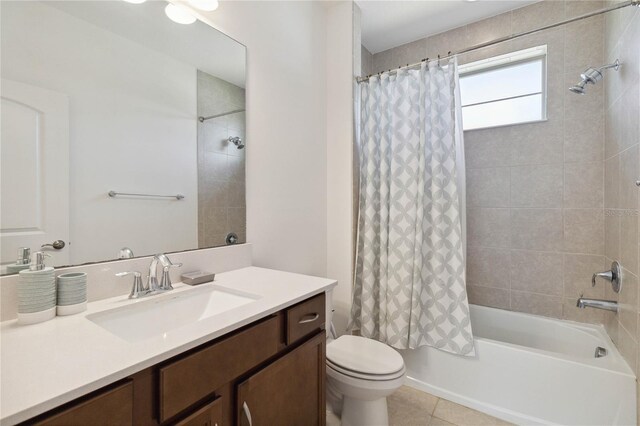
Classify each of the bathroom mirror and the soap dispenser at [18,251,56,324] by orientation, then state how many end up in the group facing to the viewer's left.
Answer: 0

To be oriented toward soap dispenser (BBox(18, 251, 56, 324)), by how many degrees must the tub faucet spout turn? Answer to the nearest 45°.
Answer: approximately 45° to its left

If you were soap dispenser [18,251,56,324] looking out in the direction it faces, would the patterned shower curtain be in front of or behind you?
in front

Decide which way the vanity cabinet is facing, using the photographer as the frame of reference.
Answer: facing the viewer and to the right of the viewer

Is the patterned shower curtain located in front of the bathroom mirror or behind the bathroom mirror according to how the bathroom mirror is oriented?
in front

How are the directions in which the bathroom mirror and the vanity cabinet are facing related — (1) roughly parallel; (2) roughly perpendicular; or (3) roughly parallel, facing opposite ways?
roughly parallel

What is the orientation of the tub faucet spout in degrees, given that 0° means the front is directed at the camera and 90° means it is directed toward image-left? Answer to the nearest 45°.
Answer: approximately 90°

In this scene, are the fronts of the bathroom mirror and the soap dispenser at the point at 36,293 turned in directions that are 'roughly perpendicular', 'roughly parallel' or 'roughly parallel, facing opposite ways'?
roughly parallel
